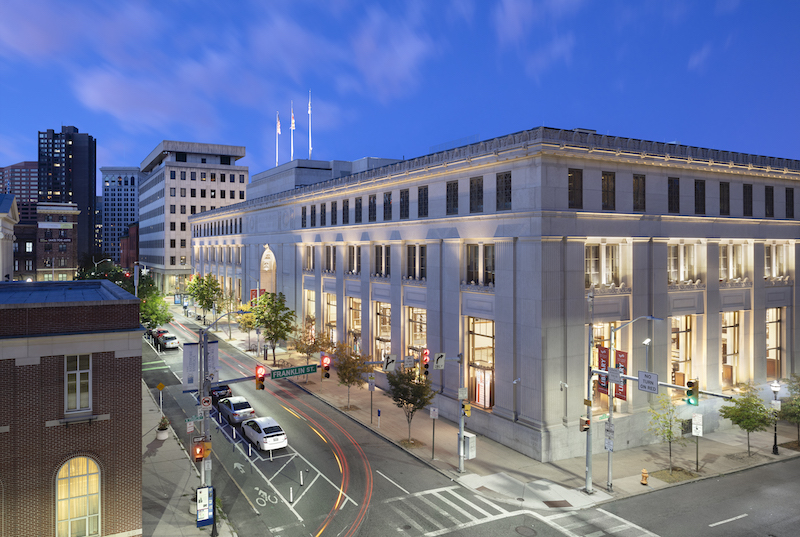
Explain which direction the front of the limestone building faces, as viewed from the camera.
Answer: facing the viewer and to the left of the viewer

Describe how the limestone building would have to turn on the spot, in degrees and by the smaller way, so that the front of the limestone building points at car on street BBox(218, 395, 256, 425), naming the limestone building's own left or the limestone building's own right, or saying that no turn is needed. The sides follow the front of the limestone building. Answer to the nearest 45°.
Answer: approximately 45° to the limestone building's own right

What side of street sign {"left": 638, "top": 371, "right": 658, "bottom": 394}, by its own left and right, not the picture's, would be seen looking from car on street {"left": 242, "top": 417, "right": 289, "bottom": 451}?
right

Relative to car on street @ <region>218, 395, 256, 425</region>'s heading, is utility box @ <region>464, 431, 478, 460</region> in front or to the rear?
to the rear

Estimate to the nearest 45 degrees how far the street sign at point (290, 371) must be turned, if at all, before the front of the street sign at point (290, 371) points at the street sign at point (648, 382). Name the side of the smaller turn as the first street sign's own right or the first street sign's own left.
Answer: approximately 90° to the first street sign's own left

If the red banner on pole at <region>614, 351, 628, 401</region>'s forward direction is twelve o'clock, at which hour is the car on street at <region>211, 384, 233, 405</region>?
The car on street is roughly at 3 o'clock from the red banner on pole.

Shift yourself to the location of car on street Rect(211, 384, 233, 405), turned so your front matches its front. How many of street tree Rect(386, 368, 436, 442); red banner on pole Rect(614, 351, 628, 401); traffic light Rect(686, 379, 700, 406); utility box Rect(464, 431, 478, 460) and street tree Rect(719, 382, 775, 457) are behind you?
5

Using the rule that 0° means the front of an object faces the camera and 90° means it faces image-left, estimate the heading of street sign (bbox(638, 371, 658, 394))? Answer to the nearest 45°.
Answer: approximately 0°
